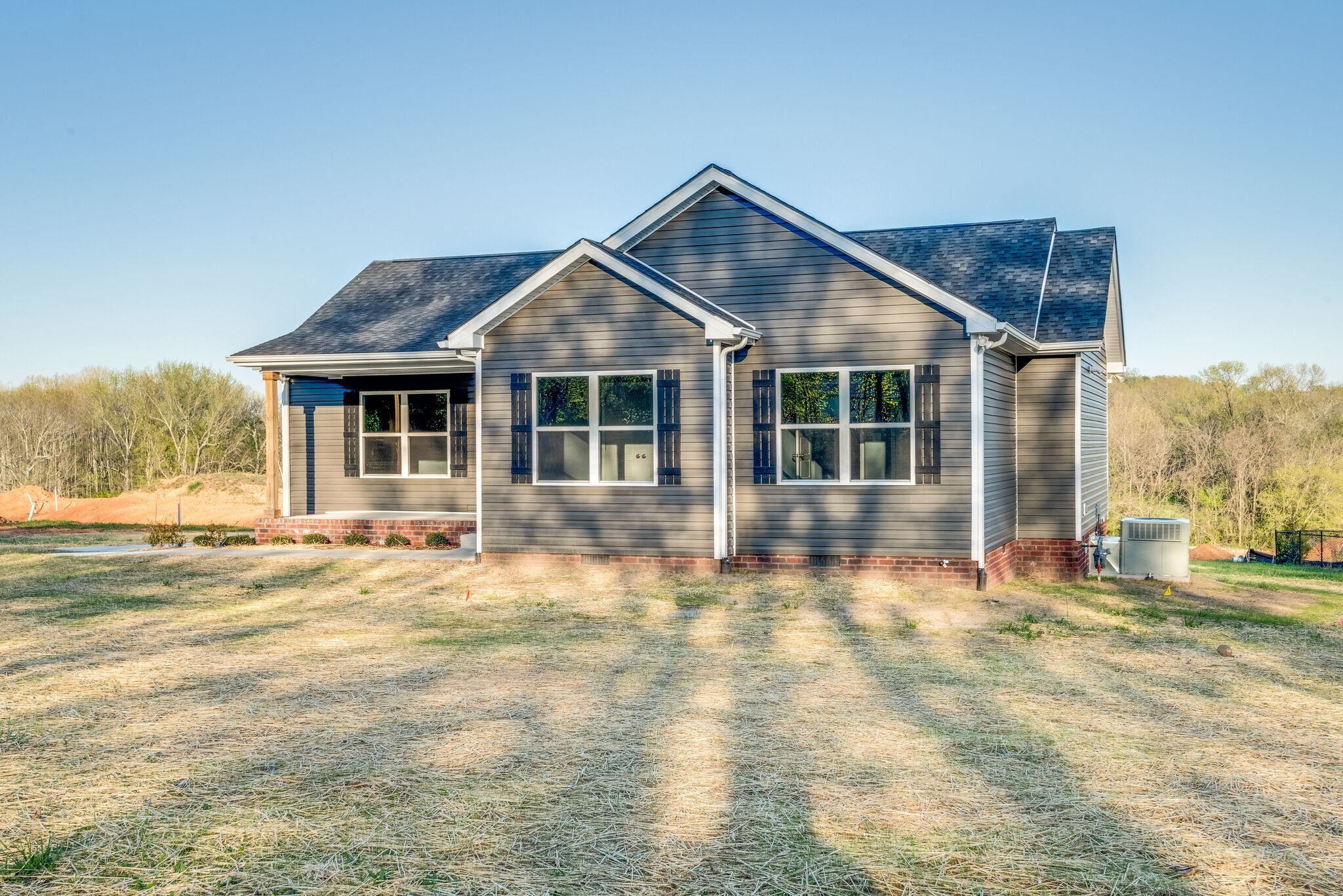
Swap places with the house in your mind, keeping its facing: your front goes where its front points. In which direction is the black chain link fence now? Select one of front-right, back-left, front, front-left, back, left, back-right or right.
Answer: back-left

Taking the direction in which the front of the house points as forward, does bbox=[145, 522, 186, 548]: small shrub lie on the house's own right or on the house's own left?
on the house's own right

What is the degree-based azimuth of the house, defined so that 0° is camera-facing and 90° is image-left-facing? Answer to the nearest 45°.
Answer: approximately 0°

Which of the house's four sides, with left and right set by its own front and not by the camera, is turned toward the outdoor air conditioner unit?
left

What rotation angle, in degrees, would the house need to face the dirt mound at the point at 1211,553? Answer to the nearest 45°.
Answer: approximately 135° to its left

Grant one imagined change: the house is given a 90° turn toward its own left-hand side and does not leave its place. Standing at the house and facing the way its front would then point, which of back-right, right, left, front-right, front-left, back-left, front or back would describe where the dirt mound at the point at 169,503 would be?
back-left

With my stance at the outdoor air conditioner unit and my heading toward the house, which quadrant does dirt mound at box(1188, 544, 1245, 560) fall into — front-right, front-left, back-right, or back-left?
back-right
